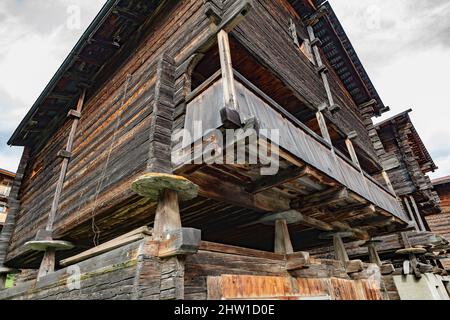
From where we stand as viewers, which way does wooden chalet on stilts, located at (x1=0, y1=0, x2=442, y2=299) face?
facing the viewer and to the right of the viewer

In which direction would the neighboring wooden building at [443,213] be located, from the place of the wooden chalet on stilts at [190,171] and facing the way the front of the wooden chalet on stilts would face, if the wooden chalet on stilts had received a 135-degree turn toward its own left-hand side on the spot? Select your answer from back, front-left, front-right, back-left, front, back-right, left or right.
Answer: front-right

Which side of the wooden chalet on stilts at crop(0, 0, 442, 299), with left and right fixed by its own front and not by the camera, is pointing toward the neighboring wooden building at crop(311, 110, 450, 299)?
left
